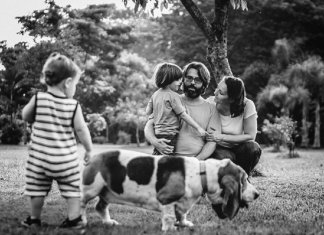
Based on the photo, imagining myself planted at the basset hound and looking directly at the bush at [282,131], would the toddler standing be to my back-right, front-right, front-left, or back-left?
back-left

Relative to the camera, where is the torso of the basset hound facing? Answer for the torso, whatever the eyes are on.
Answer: to the viewer's right

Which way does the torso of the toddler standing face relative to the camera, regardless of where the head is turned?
away from the camera

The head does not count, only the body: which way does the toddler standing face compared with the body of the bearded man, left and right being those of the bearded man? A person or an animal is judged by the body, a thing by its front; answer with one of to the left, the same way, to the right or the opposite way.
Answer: the opposite way

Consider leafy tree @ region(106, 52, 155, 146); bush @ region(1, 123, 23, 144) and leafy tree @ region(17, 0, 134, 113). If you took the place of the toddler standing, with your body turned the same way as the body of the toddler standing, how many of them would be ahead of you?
3

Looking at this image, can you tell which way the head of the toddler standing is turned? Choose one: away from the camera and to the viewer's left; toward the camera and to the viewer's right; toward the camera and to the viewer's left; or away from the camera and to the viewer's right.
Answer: away from the camera and to the viewer's right

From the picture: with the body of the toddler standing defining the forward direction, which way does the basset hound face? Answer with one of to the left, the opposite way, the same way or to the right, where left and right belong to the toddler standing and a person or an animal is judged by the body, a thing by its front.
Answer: to the right

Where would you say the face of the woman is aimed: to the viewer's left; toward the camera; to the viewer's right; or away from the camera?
to the viewer's left

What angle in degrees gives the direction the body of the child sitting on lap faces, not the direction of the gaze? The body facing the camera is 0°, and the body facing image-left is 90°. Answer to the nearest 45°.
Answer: approximately 225°

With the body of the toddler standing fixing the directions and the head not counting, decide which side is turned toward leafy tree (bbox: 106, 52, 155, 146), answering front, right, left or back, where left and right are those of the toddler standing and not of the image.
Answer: front

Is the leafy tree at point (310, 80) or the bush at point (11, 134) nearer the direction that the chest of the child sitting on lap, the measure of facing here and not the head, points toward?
the leafy tree

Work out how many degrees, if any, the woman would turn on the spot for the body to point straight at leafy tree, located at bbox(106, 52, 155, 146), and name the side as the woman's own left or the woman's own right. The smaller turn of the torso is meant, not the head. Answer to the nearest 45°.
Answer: approximately 135° to the woman's own right

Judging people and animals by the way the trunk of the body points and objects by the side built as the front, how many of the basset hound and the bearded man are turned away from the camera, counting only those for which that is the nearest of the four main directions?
0

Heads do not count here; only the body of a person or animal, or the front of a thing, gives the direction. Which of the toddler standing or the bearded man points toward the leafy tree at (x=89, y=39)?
the toddler standing
